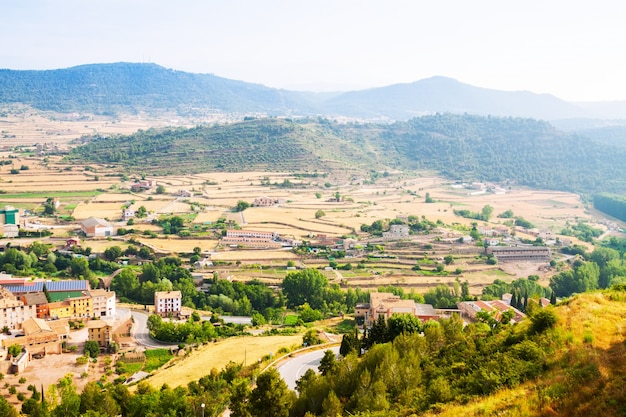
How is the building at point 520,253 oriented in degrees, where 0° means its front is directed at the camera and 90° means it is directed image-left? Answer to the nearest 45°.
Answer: approximately 0°

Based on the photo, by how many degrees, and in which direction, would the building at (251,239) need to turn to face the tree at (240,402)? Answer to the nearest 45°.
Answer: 0° — it already faces it

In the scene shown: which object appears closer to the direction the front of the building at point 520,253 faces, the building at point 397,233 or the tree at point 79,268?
the tree

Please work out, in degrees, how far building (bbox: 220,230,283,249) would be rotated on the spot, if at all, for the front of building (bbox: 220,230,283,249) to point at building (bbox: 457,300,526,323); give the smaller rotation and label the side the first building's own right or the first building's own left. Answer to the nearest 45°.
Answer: approximately 45° to the first building's own left

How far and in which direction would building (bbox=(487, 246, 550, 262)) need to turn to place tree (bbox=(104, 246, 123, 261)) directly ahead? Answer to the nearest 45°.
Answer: approximately 45° to its right

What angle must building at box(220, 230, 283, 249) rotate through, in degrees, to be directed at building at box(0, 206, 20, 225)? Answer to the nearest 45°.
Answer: approximately 90° to its right

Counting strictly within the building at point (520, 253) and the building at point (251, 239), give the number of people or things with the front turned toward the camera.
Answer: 2

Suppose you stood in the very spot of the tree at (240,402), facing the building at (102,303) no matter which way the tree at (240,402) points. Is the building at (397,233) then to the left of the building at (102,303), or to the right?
right

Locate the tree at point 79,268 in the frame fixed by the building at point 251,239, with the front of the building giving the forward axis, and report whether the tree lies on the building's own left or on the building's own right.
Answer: on the building's own right

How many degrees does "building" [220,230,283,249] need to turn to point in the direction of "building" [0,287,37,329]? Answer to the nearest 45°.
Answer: approximately 45° to its right

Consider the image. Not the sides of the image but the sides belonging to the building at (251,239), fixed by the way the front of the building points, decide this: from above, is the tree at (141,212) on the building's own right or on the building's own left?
on the building's own right

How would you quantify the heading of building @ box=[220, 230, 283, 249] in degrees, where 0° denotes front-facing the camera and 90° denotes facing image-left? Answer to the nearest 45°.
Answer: approximately 0°
